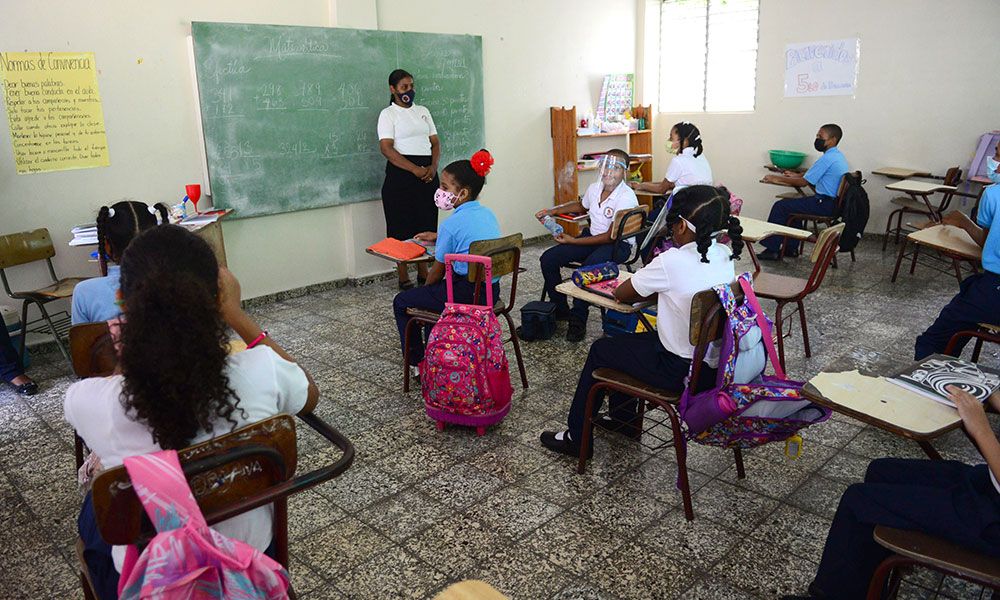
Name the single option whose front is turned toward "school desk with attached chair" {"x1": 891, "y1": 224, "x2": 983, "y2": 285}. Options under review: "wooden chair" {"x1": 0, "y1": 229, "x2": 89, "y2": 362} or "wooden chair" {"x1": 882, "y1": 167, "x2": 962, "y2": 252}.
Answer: "wooden chair" {"x1": 0, "y1": 229, "x2": 89, "y2": 362}

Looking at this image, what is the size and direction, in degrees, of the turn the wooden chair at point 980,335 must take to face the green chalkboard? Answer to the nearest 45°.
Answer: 0° — it already faces it

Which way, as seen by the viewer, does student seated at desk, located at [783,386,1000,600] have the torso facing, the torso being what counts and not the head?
to the viewer's left

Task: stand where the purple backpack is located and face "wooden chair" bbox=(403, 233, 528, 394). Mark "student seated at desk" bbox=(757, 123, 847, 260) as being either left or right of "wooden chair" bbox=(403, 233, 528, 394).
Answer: right

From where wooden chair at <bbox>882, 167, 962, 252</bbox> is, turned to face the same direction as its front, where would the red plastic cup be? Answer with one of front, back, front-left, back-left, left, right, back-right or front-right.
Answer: front-left

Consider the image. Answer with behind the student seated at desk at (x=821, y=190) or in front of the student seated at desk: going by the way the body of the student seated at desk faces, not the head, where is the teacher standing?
in front

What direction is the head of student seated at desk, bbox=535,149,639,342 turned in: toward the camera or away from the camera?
toward the camera

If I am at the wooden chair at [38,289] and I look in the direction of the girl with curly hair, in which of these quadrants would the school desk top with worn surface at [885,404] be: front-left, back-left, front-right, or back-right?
front-left

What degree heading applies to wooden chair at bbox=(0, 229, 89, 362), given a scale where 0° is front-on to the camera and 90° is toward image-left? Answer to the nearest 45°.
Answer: approximately 315°

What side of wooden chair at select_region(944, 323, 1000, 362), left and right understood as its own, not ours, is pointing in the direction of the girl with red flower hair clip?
front

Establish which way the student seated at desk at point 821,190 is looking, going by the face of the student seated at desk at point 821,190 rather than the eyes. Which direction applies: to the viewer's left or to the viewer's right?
to the viewer's left

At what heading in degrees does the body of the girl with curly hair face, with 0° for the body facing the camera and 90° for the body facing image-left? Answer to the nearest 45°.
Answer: approximately 180°

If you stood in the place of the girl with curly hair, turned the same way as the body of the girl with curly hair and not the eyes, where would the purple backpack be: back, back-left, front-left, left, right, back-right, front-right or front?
right

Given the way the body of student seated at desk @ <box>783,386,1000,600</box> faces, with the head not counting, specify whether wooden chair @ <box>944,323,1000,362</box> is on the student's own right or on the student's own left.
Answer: on the student's own right

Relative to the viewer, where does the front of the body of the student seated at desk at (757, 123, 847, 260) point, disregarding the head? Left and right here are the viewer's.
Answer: facing to the left of the viewer

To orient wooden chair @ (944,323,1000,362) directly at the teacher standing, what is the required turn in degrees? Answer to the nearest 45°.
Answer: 0° — it already faces them

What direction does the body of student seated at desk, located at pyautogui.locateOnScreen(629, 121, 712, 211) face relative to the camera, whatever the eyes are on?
to the viewer's left

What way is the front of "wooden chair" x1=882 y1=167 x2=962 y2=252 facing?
to the viewer's left
